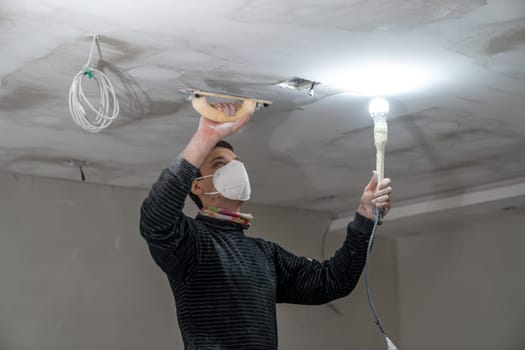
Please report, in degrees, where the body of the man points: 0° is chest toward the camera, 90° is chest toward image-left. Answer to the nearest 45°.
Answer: approximately 315°
